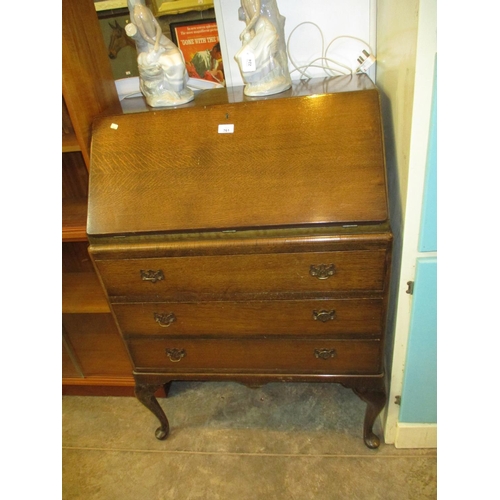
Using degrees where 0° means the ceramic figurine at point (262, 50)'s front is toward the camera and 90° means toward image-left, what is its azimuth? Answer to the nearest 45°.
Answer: approximately 45°

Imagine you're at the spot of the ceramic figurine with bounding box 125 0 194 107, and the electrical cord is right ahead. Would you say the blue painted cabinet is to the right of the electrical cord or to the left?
right

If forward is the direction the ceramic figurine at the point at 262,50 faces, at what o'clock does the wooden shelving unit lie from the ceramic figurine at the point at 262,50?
The wooden shelving unit is roughly at 2 o'clock from the ceramic figurine.

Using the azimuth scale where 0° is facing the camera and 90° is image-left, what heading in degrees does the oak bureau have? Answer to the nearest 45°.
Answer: approximately 0°
